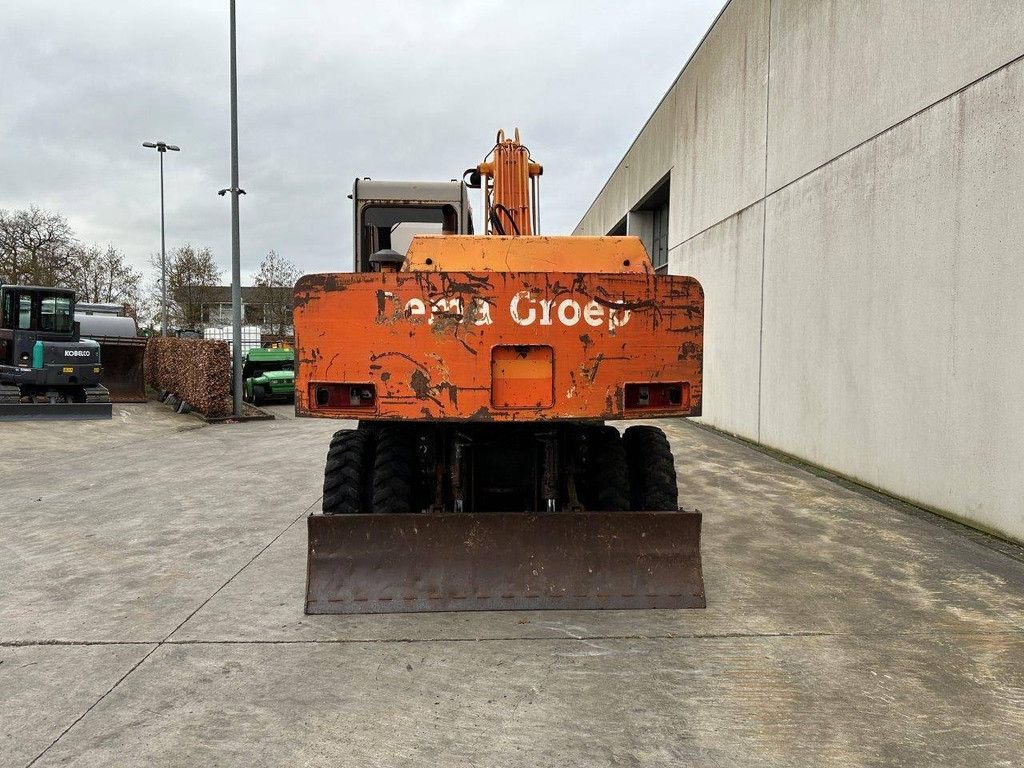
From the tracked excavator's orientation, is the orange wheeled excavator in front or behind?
behind

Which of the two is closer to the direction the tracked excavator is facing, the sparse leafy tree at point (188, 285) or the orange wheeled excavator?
the sparse leafy tree

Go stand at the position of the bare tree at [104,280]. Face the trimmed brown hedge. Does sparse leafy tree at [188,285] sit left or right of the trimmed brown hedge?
left

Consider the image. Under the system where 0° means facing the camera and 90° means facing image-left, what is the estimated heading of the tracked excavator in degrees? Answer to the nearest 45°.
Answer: approximately 135°

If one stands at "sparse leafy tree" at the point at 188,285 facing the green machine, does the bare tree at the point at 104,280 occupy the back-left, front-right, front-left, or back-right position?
back-right

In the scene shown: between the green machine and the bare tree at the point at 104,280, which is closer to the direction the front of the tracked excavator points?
the bare tree

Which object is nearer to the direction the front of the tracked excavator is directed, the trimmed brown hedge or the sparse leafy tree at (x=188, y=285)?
the sparse leafy tree

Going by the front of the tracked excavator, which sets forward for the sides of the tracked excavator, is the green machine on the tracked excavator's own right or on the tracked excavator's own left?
on the tracked excavator's own right

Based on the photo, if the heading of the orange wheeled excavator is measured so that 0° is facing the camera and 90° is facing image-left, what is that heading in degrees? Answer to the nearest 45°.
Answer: approximately 180°
